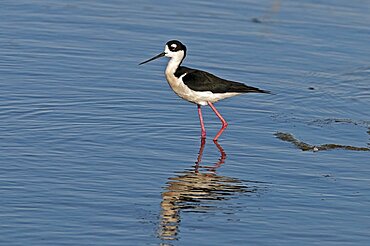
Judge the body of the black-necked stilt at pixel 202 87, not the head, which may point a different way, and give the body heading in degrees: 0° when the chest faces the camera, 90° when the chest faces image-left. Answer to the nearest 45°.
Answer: approximately 90°
